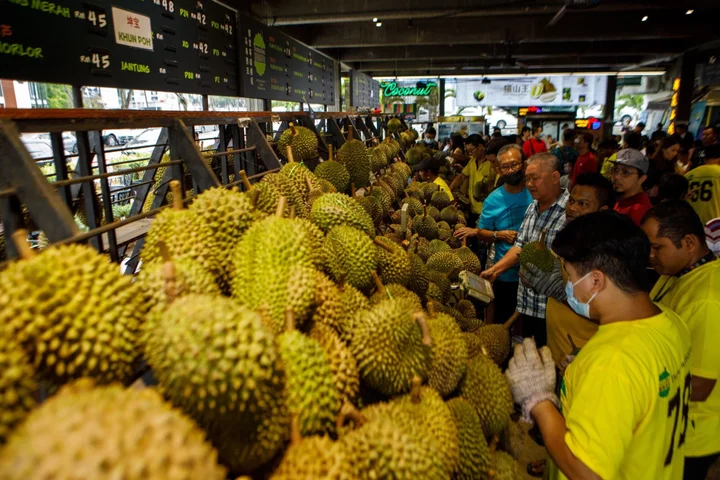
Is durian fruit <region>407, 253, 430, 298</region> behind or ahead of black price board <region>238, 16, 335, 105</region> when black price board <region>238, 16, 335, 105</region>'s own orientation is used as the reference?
ahead

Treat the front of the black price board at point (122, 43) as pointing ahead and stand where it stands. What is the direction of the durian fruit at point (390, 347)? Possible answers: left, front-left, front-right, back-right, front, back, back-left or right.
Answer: front-right

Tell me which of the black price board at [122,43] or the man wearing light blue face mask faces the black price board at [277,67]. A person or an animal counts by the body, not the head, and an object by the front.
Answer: the man wearing light blue face mask

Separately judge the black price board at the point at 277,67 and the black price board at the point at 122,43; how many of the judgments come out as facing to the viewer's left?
0

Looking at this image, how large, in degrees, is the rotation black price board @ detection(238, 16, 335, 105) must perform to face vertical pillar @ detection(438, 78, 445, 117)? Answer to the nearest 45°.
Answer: approximately 90° to its left

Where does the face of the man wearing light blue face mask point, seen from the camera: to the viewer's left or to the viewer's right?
to the viewer's left

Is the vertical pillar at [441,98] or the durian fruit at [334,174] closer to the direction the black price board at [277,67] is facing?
the durian fruit

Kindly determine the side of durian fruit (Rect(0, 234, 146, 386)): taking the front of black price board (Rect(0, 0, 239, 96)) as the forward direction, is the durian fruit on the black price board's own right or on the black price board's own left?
on the black price board's own right

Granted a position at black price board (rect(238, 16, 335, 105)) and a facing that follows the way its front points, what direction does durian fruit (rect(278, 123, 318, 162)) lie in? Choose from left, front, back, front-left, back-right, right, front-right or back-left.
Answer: front-right

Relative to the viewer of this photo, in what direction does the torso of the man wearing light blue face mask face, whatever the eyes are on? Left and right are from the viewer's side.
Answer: facing away from the viewer and to the left of the viewer

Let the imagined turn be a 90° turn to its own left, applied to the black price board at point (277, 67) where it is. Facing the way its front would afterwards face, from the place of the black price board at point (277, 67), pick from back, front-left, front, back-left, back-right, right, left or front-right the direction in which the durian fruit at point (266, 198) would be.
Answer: back-right

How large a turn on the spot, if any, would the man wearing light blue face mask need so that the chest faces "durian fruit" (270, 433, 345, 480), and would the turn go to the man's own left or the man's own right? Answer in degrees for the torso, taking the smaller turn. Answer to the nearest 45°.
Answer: approximately 90° to the man's own left

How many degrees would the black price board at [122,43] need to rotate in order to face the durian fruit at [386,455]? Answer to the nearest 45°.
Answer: approximately 45° to its right

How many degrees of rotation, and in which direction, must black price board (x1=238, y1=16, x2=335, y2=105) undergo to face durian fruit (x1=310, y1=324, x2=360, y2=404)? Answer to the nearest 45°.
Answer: approximately 45° to its right

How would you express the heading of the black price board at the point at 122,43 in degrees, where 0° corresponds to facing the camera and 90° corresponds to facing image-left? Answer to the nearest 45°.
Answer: approximately 315°
